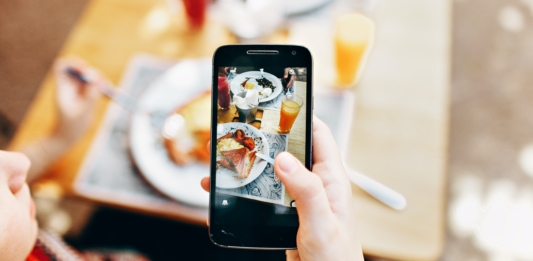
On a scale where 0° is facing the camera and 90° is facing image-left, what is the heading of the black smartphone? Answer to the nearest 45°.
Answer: approximately 0°
